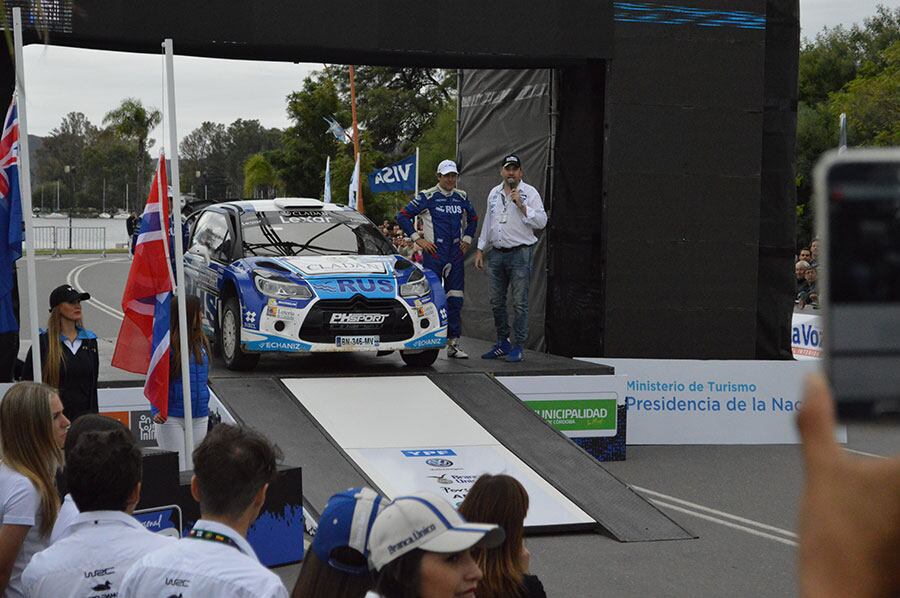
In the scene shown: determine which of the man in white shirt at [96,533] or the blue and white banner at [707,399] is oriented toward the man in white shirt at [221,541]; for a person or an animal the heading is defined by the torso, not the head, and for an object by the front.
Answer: the blue and white banner

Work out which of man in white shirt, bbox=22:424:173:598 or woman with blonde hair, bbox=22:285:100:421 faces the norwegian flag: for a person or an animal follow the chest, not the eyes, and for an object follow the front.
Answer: the man in white shirt

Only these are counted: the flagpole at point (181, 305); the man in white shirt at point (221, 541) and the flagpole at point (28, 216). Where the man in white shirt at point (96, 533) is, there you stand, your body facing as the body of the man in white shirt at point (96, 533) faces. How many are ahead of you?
2

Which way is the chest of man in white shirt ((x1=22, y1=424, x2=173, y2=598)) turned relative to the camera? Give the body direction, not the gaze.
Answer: away from the camera

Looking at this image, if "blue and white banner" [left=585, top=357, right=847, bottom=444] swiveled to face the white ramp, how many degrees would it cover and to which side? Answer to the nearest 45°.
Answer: approximately 45° to its right

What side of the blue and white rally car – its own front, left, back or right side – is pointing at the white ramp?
front

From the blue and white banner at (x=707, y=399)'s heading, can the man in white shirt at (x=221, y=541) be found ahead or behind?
ahead

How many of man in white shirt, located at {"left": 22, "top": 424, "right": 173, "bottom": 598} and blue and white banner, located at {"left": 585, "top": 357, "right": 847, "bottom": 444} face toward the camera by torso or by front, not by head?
1

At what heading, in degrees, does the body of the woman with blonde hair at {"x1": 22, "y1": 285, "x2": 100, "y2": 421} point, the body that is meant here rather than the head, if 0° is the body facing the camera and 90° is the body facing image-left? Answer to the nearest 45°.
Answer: approximately 315°

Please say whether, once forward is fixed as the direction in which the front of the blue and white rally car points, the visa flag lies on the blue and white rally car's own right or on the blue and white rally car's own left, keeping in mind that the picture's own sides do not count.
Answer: on the blue and white rally car's own left

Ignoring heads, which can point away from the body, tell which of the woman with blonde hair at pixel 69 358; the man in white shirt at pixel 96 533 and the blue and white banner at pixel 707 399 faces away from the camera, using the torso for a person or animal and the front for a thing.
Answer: the man in white shirt

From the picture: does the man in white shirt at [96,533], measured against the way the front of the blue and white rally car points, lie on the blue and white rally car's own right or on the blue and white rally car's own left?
on the blue and white rally car's own right
